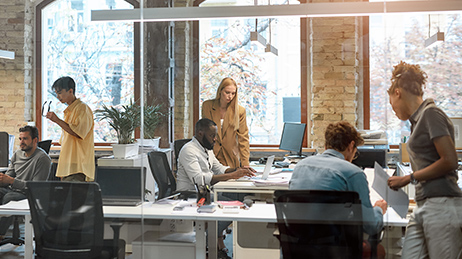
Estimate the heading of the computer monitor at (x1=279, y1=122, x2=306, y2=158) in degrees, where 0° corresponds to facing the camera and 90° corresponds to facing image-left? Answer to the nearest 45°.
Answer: approximately 45°

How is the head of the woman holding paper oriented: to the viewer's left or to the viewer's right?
to the viewer's left

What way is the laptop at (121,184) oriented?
toward the camera

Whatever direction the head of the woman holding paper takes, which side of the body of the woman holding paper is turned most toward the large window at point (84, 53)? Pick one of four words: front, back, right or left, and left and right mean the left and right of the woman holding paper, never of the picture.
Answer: front

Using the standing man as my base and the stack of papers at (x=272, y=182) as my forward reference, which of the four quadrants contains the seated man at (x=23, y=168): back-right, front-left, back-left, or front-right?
back-right

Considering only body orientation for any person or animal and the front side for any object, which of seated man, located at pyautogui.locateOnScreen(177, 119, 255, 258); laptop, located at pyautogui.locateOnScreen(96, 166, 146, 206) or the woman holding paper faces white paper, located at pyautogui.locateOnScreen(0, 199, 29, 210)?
the woman holding paper

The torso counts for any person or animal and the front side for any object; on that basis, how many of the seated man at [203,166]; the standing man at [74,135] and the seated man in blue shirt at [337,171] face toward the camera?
0

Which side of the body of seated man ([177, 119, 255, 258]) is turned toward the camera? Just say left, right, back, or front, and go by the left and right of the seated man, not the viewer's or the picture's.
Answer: right

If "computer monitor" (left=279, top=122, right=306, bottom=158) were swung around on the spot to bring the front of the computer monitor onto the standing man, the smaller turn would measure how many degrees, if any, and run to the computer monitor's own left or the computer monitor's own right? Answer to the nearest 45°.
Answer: approximately 45° to the computer monitor's own right

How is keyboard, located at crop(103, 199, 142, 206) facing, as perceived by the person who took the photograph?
facing the viewer

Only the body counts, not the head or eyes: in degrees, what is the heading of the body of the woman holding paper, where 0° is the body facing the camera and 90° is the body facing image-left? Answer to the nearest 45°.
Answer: approximately 90°

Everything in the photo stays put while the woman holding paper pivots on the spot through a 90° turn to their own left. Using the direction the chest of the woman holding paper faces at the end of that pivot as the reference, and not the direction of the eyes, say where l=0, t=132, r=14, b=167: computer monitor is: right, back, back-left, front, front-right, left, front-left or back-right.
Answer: right
